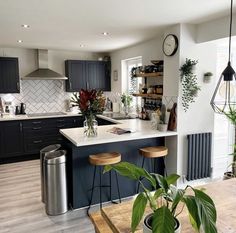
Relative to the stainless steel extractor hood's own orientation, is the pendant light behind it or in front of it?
in front

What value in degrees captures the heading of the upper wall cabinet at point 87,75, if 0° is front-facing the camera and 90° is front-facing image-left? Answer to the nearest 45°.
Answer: approximately 0°

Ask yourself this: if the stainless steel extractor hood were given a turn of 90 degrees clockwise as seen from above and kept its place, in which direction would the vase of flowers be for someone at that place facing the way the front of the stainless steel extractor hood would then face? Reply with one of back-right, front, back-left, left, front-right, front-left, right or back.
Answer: left

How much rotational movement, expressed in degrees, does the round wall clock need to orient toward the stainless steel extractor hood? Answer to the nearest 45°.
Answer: approximately 90° to its right

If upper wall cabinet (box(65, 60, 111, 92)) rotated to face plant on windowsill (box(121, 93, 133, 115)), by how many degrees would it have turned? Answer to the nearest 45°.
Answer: approximately 45° to its left

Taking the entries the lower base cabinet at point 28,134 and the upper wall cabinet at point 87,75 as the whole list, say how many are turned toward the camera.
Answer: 2

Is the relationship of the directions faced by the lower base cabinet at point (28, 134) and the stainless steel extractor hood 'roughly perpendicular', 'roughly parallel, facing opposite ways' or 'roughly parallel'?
roughly parallel

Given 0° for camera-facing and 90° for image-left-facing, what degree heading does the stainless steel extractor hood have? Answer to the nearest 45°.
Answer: approximately 0°

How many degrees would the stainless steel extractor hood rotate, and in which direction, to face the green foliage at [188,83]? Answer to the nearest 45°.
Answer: approximately 45° to its left

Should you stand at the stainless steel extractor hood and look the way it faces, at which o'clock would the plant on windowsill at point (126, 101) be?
The plant on windowsill is roughly at 10 o'clock from the stainless steel extractor hood.

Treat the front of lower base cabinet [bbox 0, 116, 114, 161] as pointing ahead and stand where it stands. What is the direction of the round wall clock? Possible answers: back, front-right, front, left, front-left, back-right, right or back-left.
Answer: front-left

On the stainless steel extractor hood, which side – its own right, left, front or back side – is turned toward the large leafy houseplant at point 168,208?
front

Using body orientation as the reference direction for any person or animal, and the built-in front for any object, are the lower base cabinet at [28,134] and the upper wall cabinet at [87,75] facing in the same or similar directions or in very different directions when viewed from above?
same or similar directions

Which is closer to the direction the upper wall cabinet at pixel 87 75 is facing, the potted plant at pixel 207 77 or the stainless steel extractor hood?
the potted plant

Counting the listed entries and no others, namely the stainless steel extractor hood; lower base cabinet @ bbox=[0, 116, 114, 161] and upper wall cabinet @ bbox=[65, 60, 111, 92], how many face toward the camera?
3

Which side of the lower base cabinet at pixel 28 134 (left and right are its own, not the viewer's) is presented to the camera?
front

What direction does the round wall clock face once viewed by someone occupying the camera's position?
facing the viewer and to the left of the viewer
